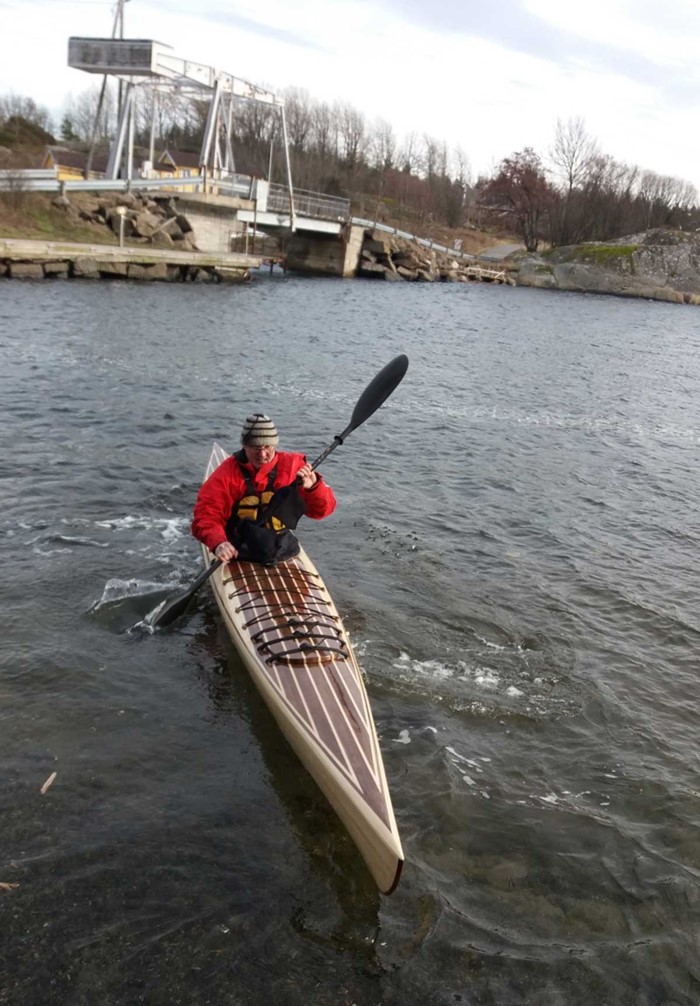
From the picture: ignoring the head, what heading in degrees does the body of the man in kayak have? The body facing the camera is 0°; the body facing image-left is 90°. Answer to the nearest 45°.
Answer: approximately 0°

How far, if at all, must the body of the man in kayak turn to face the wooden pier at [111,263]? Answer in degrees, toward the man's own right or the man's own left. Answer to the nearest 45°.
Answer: approximately 180°

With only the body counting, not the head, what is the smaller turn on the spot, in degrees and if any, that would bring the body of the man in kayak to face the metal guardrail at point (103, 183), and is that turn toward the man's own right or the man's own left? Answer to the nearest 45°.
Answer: approximately 180°
